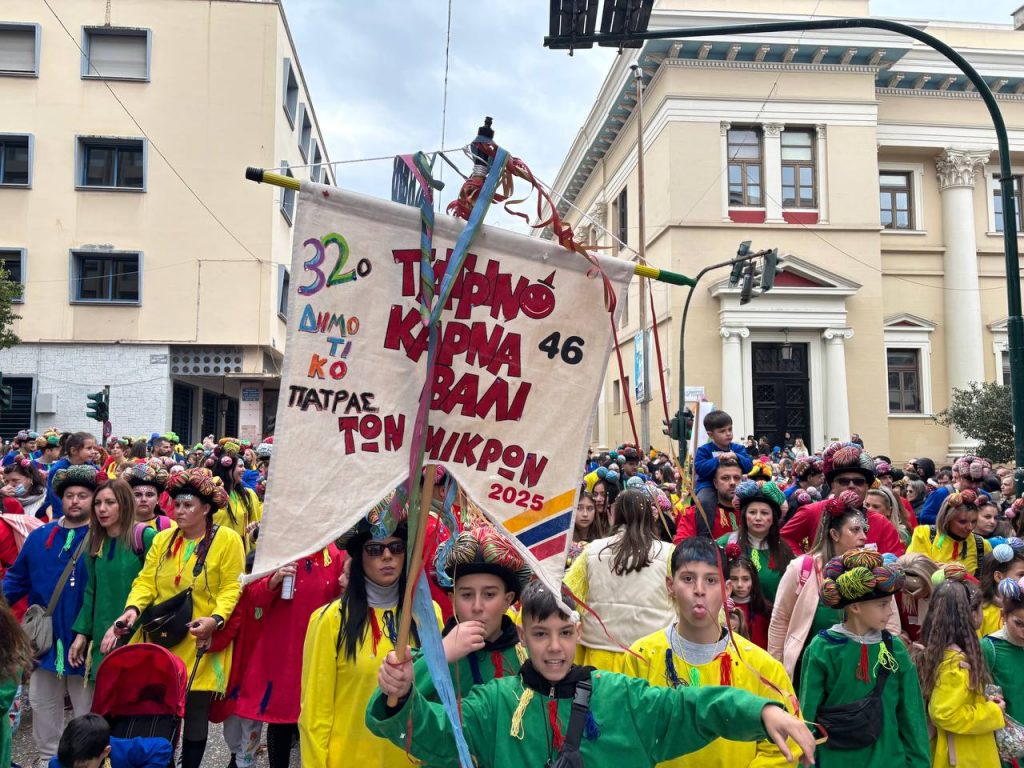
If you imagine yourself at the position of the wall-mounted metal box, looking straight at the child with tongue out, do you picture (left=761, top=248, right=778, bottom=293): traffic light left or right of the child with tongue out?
left

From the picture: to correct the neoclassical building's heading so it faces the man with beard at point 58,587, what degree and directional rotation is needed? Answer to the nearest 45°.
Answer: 0° — it already faces them

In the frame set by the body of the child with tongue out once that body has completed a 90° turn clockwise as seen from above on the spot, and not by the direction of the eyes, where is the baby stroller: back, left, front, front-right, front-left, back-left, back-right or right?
front

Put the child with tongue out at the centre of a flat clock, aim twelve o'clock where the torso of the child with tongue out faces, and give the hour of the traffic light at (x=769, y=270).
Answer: The traffic light is roughly at 6 o'clock from the child with tongue out.

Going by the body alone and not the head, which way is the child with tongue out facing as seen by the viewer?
toward the camera

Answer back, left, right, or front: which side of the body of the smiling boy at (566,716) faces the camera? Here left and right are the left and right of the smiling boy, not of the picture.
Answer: front

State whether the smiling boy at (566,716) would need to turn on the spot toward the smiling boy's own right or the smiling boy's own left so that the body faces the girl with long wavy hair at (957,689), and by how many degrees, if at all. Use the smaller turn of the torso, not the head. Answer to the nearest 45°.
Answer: approximately 135° to the smiling boy's own left
